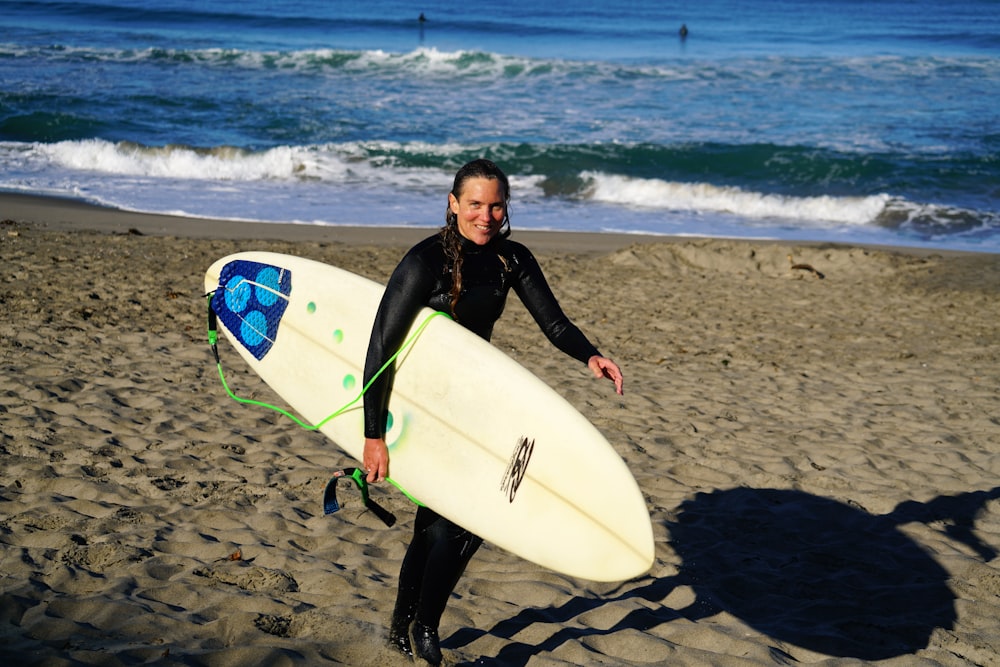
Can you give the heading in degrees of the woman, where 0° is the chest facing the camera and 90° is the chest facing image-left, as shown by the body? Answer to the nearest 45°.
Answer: approximately 315°
